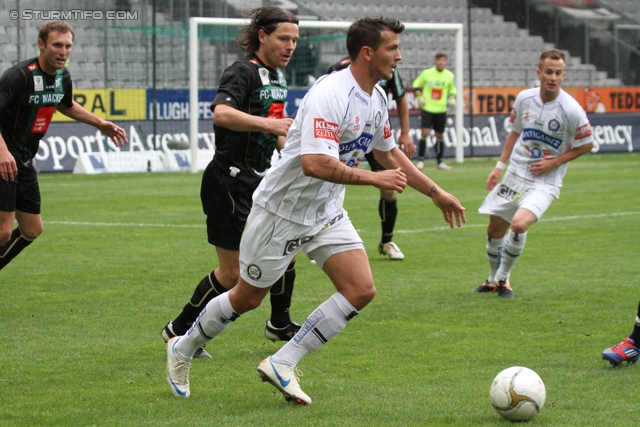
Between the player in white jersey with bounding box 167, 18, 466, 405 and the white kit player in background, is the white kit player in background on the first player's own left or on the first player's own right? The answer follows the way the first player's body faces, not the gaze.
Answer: on the first player's own left

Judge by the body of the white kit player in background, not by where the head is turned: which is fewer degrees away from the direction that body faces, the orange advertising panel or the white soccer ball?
the white soccer ball

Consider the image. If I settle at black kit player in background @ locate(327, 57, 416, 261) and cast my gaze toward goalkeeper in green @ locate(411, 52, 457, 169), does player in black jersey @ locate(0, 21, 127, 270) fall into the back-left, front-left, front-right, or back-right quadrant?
back-left

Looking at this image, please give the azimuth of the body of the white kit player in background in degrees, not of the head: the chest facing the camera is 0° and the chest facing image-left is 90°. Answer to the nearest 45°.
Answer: approximately 0°

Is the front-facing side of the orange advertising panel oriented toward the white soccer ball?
yes

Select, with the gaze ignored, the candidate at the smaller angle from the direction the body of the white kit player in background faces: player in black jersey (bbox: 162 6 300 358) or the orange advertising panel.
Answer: the player in black jersey

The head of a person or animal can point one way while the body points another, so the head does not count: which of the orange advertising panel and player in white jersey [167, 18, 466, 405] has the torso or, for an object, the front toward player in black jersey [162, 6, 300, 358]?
the orange advertising panel

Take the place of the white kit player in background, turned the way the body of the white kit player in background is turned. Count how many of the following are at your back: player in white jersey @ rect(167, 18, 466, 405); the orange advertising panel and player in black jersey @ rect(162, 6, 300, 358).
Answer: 1

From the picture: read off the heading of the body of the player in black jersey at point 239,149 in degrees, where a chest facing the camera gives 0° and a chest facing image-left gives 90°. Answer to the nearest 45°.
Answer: approximately 315°
